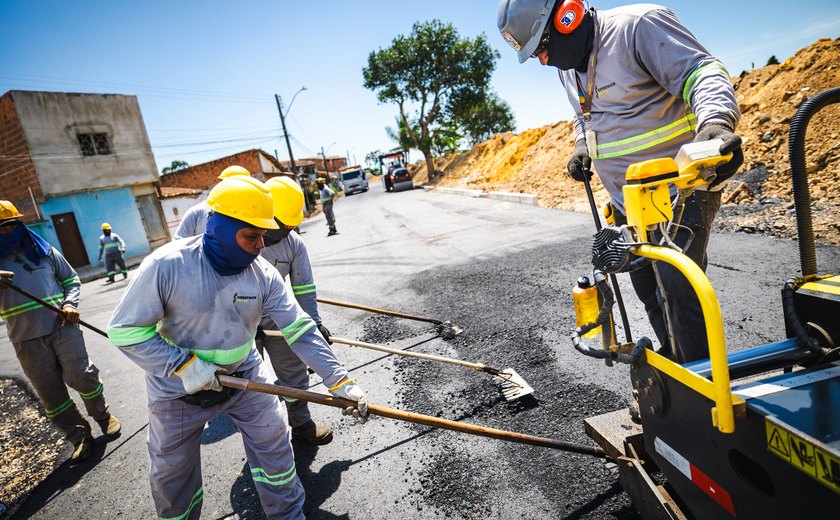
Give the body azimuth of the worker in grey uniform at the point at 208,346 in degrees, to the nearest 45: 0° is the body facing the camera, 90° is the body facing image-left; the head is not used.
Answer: approximately 315°

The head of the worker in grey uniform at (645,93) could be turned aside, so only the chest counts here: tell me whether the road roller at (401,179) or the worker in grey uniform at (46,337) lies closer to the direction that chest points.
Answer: the worker in grey uniform

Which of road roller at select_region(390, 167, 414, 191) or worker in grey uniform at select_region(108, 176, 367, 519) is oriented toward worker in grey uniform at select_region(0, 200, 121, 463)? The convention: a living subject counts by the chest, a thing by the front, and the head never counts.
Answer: the road roller

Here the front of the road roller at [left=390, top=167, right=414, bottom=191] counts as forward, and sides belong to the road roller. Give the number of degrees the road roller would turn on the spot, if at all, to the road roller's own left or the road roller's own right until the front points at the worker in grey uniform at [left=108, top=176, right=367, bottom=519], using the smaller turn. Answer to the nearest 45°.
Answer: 0° — it already faces them

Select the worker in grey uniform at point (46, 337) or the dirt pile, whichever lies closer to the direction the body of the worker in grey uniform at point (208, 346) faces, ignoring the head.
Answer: the dirt pile

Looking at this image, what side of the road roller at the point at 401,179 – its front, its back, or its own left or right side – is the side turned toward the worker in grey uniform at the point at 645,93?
front

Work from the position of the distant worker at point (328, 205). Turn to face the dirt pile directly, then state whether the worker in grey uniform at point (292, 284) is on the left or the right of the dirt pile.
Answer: right

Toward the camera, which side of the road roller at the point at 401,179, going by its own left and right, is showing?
front

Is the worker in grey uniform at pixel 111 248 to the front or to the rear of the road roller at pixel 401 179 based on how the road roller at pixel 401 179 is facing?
to the front

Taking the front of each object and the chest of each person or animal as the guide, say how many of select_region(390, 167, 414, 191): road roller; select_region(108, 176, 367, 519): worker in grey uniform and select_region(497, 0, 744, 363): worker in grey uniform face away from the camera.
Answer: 0

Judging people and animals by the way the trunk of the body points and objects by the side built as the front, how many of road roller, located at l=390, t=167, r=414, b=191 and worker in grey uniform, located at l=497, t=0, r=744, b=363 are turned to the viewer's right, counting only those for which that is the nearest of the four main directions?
0

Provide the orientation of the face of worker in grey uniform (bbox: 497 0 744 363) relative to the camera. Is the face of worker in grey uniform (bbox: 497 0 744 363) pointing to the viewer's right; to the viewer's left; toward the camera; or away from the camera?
to the viewer's left

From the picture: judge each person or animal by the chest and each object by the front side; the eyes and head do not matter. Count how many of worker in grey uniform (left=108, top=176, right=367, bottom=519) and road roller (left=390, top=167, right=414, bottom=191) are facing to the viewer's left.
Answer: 0

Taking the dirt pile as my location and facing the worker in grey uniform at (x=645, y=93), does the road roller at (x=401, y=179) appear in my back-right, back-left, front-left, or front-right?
back-right

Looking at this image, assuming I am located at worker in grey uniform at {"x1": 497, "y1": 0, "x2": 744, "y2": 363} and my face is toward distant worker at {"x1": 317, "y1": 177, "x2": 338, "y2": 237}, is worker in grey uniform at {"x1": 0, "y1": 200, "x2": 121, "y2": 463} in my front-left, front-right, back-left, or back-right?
front-left
